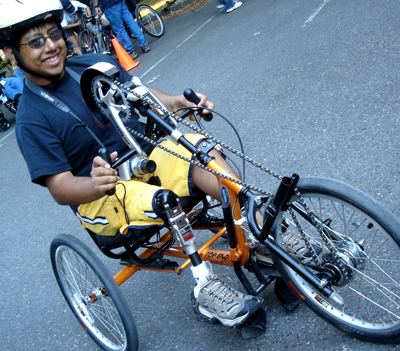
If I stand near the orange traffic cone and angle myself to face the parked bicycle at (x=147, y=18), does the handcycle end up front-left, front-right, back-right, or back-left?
back-right

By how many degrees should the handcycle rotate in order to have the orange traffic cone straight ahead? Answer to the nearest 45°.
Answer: approximately 135° to its left

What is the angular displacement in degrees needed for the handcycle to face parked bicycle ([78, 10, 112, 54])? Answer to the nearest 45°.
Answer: approximately 135° to its left

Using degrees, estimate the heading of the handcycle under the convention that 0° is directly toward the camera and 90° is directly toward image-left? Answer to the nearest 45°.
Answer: approximately 315°

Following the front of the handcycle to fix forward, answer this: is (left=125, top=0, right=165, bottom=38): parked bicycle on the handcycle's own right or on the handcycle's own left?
on the handcycle's own left
